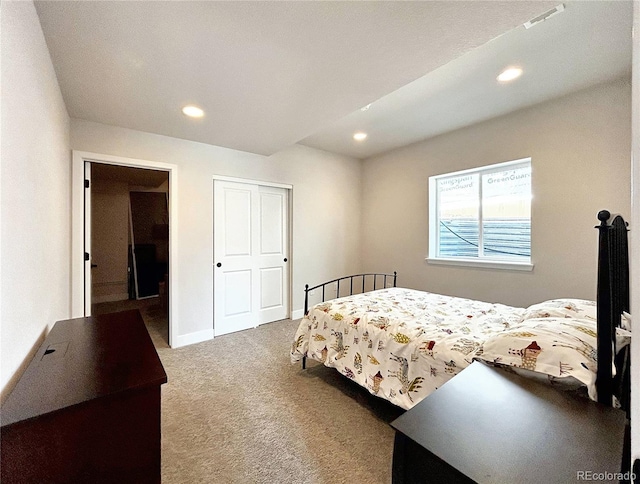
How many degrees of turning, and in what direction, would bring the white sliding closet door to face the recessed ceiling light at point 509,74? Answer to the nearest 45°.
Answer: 0° — it already faces it

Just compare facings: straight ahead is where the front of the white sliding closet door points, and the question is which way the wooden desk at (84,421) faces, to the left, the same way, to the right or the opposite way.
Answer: to the left

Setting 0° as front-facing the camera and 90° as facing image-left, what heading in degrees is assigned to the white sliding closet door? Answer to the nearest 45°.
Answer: approximately 315°

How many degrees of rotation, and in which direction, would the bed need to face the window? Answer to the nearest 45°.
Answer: approximately 45° to its right

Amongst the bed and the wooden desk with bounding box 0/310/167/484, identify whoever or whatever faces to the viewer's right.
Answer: the wooden desk

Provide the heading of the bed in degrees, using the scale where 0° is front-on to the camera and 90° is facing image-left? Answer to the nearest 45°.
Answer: approximately 135°

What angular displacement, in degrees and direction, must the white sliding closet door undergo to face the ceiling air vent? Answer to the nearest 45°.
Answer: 0° — it already faces it

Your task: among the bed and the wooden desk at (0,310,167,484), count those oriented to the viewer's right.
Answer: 1

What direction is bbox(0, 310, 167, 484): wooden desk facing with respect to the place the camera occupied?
facing to the right of the viewer

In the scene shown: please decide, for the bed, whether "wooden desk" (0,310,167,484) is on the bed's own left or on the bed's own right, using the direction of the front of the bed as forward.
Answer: on the bed's own left
